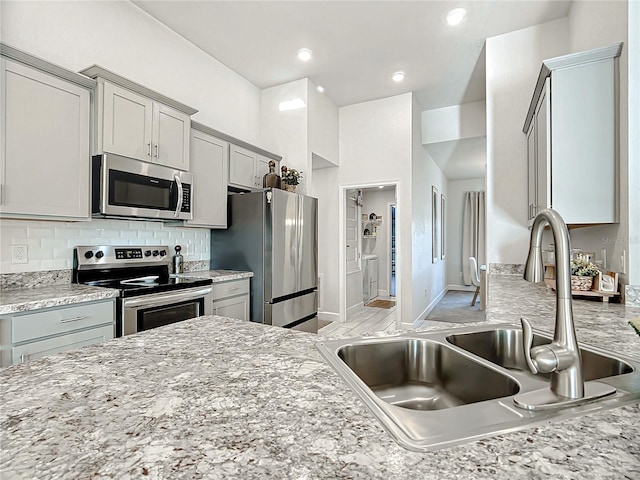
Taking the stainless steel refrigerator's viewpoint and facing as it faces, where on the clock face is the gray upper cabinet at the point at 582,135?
The gray upper cabinet is roughly at 12 o'clock from the stainless steel refrigerator.

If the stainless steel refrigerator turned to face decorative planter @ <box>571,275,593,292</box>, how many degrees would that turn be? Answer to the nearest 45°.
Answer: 0° — it already faces it

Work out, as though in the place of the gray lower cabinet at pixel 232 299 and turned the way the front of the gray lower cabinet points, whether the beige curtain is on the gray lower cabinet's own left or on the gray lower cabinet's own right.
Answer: on the gray lower cabinet's own left

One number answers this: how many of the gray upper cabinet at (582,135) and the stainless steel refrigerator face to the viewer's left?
1

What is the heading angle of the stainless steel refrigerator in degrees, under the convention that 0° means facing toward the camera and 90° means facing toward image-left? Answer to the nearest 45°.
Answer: approximately 315°

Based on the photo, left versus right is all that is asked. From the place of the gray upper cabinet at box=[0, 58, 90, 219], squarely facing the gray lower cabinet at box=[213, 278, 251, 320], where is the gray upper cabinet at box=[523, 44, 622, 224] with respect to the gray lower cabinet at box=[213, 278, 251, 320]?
right

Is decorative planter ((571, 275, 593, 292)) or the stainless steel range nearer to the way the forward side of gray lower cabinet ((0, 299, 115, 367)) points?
the decorative planter

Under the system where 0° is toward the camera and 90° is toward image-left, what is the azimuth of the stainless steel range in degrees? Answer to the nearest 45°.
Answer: approximately 315°

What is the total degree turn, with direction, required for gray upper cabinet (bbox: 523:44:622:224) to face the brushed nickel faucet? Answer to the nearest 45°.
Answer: approximately 90° to its left

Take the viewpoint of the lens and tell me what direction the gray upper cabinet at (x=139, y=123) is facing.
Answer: facing the viewer and to the right of the viewer
